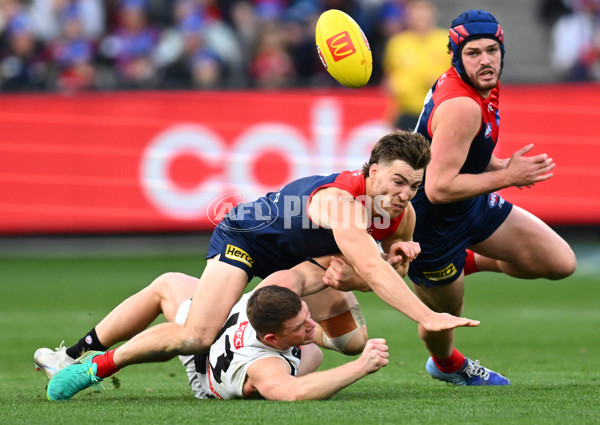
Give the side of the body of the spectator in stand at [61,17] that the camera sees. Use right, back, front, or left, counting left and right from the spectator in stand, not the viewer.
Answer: front

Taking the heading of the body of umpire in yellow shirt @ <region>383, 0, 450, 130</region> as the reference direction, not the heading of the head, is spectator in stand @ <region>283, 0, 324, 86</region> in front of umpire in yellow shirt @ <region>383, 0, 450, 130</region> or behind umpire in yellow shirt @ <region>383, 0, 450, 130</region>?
behind

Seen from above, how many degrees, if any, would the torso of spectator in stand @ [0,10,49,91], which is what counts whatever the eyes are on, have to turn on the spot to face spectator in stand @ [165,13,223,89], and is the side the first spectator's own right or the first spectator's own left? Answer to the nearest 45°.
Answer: approximately 90° to the first spectator's own left

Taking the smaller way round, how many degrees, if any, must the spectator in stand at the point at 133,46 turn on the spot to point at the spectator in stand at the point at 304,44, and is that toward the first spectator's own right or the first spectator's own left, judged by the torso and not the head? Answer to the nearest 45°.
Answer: approximately 90° to the first spectator's own left

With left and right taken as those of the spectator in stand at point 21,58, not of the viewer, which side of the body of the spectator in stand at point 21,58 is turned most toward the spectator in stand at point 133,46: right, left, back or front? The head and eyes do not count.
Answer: left

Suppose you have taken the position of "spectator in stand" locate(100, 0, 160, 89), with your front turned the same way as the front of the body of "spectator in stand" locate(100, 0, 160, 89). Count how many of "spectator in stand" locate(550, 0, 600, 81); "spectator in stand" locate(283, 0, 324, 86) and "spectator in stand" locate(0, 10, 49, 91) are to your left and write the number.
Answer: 2

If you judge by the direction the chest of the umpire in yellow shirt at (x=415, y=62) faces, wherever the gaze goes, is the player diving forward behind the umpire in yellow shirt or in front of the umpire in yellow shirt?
in front

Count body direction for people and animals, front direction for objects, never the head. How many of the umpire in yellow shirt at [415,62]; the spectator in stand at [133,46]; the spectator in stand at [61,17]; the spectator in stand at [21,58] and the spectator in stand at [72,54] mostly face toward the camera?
5

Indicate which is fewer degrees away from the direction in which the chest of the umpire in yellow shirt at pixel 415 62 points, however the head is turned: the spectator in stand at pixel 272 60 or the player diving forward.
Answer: the player diving forward

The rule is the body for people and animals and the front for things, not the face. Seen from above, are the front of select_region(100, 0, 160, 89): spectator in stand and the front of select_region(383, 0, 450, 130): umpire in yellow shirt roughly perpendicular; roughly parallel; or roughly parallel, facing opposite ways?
roughly parallel

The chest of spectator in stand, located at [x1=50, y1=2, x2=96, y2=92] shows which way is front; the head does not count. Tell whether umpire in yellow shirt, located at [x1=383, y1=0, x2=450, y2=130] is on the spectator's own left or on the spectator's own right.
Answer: on the spectator's own left

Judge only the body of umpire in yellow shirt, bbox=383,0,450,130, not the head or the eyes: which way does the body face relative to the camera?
toward the camera
